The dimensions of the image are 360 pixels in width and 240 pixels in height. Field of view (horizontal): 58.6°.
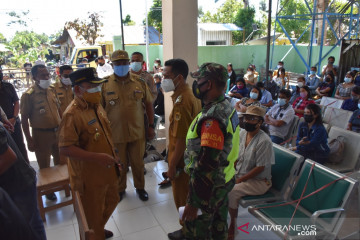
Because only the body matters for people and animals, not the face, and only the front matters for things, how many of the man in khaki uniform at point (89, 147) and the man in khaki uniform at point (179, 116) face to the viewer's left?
1

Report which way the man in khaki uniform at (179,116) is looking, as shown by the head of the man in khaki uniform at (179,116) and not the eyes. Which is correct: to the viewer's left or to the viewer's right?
to the viewer's left

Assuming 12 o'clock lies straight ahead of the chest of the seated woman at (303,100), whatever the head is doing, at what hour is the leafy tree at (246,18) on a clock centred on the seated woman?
The leafy tree is roughly at 4 o'clock from the seated woman.

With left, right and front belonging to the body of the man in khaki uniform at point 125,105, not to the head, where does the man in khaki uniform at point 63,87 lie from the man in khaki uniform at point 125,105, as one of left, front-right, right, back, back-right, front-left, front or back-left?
back-right

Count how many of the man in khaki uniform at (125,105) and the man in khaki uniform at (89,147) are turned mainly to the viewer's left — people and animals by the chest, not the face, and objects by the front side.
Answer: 0

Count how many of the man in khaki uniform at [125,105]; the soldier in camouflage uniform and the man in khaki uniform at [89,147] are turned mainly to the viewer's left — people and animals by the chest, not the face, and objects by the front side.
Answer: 1

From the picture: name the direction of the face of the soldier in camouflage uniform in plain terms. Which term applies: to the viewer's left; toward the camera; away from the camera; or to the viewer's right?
to the viewer's left

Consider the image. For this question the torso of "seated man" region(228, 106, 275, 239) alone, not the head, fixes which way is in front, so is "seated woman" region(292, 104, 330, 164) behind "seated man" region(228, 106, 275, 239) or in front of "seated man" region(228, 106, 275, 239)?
behind

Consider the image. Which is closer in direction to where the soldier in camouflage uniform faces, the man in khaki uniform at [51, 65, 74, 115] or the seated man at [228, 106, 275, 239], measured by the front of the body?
the man in khaki uniform

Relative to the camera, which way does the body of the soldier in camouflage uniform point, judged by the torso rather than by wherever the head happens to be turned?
to the viewer's left

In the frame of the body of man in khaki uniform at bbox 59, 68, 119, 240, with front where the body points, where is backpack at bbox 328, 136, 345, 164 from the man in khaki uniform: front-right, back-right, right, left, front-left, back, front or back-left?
front-left

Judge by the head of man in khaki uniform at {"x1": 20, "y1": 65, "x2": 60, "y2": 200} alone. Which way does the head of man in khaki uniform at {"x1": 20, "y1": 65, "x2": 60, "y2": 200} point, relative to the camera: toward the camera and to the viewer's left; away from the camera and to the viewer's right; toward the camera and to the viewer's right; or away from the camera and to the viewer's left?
toward the camera and to the viewer's right

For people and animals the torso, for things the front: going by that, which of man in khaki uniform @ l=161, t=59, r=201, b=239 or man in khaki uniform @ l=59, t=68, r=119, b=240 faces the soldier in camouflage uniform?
man in khaki uniform @ l=59, t=68, r=119, b=240

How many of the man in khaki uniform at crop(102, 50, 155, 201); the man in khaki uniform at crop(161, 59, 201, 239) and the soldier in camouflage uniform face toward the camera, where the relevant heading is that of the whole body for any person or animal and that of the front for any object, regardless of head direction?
1

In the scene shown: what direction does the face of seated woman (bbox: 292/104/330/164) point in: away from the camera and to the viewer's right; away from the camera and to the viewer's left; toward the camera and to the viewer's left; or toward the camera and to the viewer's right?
toward the camera and to the viewer's left

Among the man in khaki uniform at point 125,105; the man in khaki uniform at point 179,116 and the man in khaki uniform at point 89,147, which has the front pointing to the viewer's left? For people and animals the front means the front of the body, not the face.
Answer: the man in khaki uniform at point 179,116

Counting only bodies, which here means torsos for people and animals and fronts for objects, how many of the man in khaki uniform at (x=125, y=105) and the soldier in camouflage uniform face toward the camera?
1
